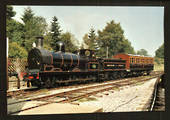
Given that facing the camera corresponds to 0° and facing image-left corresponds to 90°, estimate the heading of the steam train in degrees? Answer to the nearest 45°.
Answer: approximately 45°
